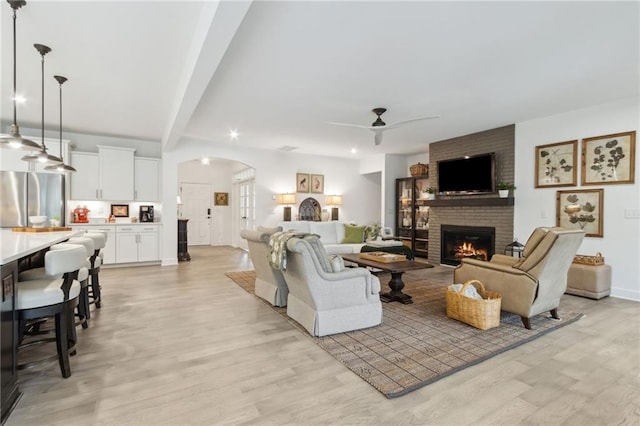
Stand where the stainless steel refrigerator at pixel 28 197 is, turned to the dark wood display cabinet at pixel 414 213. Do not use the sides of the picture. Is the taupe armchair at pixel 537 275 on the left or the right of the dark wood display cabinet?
right

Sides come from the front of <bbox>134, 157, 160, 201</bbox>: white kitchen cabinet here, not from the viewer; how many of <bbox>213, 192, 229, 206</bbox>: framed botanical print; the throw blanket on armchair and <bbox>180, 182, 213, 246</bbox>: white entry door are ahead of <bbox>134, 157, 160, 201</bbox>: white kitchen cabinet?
1

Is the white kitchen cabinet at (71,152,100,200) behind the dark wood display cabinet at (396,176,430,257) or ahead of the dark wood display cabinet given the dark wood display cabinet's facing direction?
ahead

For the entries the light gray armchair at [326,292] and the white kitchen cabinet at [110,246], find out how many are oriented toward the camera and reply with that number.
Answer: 1

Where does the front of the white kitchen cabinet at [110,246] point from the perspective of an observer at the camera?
facing the viewer

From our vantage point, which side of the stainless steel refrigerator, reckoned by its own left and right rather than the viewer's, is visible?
front

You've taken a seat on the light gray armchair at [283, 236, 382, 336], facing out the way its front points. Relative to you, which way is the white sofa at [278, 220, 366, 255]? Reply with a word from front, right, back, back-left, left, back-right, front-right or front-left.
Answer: front-left

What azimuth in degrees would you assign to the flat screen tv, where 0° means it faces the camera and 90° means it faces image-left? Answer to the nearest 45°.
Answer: approximately 45°

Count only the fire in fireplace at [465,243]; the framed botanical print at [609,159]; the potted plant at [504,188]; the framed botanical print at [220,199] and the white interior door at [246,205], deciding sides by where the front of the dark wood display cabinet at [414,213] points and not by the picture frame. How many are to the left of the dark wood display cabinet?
3

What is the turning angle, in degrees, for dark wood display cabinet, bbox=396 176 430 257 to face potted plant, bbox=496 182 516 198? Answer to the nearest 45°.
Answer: approximately 90° to its left

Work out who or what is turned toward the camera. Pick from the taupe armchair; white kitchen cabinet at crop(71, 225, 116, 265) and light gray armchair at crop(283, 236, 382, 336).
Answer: the white kitchen cabinet

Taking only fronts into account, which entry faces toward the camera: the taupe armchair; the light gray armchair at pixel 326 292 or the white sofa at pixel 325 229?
the white sofa

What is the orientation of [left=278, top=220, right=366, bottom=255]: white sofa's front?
toward the camera

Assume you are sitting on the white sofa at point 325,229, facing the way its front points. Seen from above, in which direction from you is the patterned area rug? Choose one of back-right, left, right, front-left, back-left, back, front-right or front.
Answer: front

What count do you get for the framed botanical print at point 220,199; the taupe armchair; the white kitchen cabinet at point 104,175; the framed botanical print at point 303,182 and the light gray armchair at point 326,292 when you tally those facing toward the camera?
3

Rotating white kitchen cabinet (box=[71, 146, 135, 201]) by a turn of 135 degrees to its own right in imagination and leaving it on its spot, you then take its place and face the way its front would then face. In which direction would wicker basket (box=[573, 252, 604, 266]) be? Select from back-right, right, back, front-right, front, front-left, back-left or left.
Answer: back
